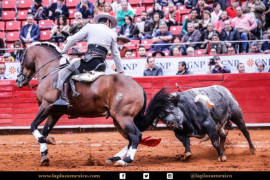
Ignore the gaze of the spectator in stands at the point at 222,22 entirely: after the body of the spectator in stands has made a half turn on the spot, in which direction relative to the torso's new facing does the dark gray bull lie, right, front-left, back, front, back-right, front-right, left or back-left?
back-right

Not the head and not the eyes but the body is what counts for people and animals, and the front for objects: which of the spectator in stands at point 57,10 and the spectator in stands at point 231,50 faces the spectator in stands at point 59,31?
the spectator in stands at point 57,10

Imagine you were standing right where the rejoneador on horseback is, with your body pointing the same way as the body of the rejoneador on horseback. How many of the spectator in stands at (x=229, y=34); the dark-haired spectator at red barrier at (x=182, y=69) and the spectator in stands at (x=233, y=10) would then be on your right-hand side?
3

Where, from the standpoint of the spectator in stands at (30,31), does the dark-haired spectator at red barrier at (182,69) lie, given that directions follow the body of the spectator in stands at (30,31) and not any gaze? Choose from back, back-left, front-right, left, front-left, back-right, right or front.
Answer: front-left

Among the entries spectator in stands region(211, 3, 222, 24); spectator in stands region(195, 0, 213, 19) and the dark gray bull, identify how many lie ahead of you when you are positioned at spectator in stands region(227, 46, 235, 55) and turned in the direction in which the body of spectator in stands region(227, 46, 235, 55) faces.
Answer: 1

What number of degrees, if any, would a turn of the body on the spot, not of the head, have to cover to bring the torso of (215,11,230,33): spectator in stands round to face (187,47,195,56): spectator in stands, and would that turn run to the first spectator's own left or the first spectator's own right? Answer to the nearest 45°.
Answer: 0° — they already face them

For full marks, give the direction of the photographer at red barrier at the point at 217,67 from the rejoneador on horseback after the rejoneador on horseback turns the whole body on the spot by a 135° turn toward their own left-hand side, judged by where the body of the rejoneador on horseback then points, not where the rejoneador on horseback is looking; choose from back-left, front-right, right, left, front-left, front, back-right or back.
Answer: back-left

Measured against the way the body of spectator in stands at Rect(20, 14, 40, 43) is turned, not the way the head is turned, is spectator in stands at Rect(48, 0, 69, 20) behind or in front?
behind

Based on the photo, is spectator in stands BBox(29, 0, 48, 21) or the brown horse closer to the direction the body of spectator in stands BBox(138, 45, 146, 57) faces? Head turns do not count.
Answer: the brown horse

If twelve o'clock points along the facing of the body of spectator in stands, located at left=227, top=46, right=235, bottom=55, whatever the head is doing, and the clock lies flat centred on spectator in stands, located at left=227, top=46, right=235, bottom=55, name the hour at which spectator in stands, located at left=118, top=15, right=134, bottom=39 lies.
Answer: spectator in stands, located at left=118, top=15, right=134, bottom=39 is roughly at 4 o'clock from spectator in stands, located at left=227, top=46, right=235, bottom=55.

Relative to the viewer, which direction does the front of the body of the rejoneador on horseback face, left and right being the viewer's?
facing away from the viewer and to the left of the viewer

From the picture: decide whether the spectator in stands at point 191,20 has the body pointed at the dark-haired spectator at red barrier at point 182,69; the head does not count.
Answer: yes

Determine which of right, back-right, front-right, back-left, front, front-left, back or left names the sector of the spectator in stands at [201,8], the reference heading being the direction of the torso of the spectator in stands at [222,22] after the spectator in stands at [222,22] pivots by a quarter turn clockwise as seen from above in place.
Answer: front
